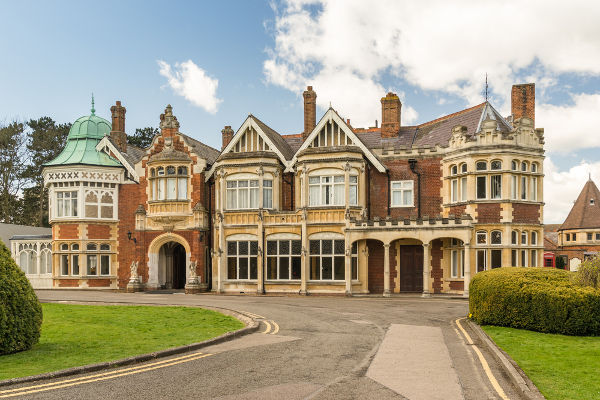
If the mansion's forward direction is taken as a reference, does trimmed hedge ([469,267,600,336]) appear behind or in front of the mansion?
in front

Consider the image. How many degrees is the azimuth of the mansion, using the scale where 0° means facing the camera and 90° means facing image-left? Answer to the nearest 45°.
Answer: approximately 0°

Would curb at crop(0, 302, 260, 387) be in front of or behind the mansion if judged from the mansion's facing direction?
in front

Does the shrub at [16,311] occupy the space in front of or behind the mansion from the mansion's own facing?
in front
